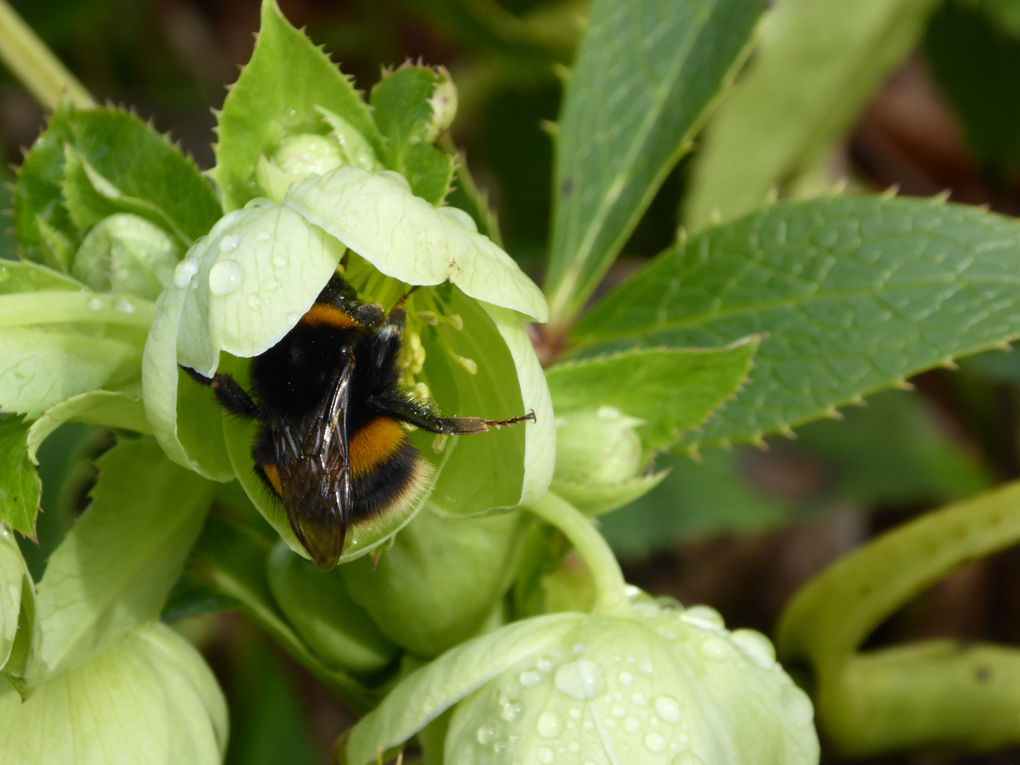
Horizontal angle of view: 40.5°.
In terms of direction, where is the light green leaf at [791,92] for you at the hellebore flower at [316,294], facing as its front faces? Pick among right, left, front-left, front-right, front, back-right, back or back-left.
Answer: back-left

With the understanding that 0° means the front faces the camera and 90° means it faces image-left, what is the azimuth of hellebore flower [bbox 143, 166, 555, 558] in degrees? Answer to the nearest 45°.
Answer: approximately 0°
